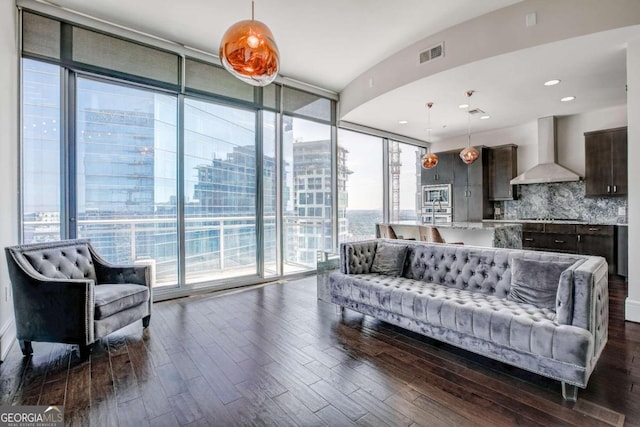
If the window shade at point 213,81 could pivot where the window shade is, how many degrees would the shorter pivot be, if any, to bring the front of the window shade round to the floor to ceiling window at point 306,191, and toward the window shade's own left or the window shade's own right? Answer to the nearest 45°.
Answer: approximately 90° to the window shade's own left

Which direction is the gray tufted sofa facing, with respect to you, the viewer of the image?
facing the viewer and to the left of the viewer

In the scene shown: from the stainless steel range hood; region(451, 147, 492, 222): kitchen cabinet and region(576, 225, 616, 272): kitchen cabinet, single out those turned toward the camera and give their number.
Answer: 3

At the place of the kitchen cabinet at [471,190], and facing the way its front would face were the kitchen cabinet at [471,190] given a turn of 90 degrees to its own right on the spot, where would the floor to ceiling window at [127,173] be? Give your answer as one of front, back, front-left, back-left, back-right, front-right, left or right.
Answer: front-left

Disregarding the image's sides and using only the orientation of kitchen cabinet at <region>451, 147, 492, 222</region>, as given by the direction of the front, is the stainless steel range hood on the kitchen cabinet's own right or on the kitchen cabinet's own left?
on the kitchen cabinet's own left

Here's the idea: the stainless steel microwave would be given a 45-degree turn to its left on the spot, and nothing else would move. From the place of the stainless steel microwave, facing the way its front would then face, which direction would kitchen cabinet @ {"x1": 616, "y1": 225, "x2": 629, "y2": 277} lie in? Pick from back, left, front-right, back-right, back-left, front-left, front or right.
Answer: front

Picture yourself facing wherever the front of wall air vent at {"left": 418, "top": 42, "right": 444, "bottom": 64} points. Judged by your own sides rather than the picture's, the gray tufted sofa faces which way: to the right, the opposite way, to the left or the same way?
the same way

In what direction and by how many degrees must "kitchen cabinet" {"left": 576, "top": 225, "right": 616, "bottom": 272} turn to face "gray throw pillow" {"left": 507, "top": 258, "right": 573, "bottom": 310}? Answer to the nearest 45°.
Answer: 0° — it already faces it

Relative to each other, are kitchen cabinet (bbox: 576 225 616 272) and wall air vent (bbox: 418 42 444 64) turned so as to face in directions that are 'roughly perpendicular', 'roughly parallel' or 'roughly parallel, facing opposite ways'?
roughly parallel

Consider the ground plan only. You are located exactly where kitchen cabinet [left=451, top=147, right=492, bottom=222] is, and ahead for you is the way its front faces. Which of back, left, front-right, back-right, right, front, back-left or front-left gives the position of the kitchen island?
front

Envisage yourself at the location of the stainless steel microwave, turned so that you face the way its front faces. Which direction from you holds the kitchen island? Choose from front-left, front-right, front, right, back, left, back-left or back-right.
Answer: front

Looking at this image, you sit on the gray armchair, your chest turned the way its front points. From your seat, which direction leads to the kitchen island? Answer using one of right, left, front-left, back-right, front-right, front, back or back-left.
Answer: front-left

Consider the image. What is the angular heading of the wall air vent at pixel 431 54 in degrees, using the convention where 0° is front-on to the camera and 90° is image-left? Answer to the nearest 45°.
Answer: approximately 45°

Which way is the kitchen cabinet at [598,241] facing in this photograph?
toward the camera

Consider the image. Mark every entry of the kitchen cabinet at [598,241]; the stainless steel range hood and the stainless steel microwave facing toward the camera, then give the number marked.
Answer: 3

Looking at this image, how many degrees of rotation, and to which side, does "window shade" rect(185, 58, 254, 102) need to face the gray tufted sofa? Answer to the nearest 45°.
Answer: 0° — it already faces it

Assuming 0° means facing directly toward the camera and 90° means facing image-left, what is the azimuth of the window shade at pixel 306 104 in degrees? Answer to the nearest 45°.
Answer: approximately 315°

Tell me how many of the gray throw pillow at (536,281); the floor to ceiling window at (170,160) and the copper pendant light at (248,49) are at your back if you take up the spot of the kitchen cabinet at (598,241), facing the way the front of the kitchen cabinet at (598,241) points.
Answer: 0

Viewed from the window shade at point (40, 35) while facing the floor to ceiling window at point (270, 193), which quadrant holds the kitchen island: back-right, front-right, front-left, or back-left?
front-right

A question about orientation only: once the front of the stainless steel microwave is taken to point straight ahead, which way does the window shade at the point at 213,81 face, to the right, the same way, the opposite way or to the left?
to the left
